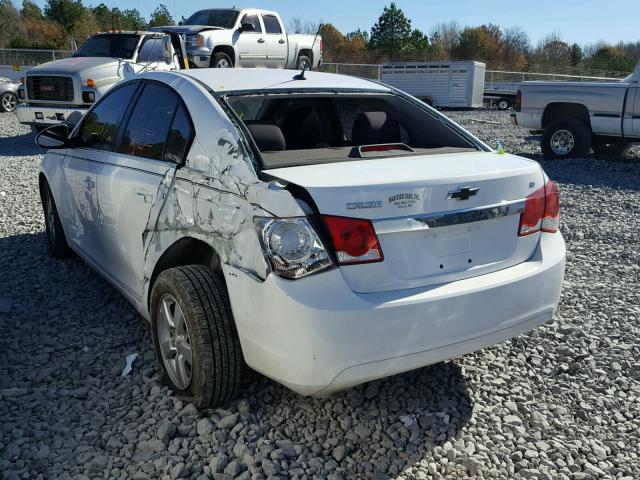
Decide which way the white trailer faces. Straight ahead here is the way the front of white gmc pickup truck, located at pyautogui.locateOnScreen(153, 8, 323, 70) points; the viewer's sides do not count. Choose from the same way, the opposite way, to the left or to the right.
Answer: the opposite way

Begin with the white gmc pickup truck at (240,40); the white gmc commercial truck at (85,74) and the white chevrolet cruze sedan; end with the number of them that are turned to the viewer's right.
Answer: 0

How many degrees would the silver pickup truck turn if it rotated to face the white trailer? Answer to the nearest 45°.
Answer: approximately 90° to its left

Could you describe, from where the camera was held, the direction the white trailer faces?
facing to the right of the viewer

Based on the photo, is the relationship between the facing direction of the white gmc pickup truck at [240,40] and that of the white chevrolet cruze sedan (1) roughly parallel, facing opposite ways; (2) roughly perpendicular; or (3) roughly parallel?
roughly perpendicular

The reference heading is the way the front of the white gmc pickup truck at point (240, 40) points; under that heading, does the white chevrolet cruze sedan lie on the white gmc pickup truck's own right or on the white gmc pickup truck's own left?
on the white gmc pickup truck's own left

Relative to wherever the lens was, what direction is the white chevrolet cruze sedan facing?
facing away from the viewer and to the left of the viewer

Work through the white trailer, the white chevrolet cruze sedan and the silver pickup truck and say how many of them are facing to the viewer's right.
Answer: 2

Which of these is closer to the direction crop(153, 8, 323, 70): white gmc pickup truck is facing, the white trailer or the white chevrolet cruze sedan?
the white chevrolet cruze sedan

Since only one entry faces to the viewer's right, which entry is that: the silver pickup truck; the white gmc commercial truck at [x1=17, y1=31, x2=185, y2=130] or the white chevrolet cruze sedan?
the silver pickup truck

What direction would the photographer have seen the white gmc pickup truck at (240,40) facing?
facing the viewer and to the left of the viewer

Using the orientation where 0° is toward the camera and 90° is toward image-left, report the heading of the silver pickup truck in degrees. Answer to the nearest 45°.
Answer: approximately 270°

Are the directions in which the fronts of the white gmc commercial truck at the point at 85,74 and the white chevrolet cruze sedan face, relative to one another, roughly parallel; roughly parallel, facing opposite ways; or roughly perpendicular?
roughly perpendicular

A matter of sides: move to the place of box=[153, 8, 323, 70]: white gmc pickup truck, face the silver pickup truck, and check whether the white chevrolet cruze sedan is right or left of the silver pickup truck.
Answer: right

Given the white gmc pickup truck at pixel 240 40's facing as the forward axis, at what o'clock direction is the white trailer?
The white trailer is roughly at 6 o'clock from the white gmc pickup truck.
